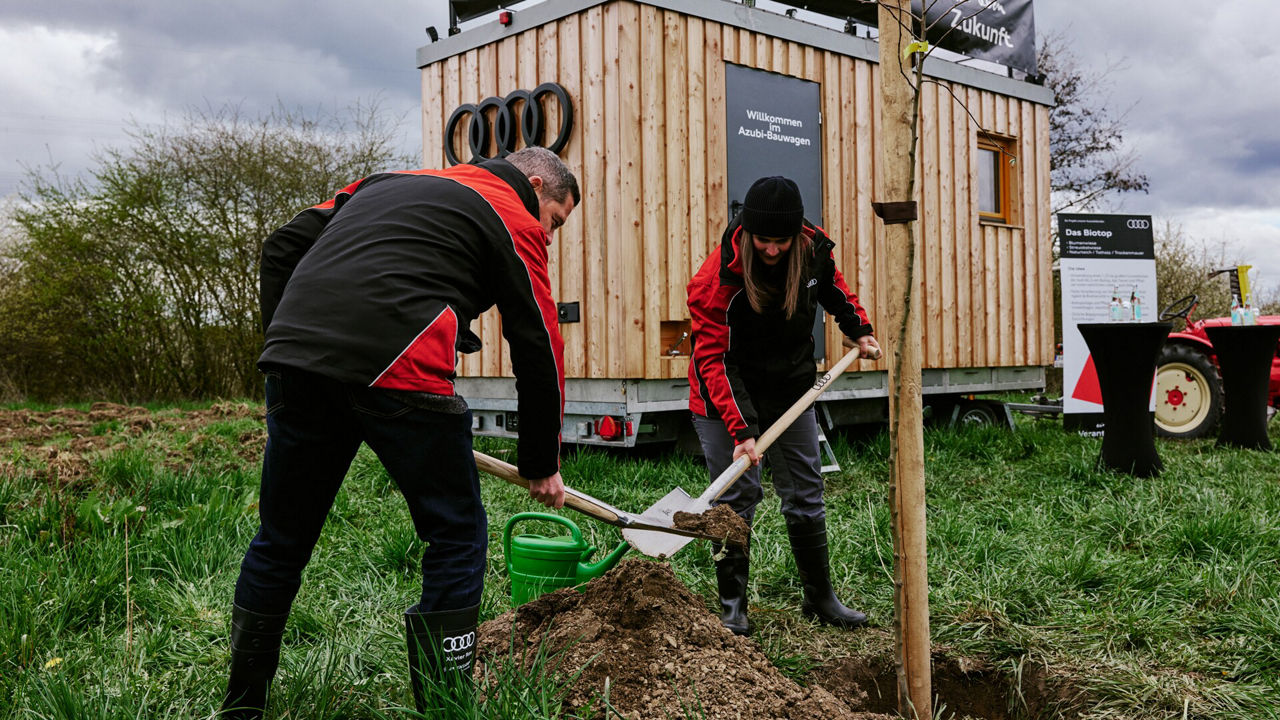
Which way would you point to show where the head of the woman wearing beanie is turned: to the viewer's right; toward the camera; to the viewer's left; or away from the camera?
toward the camera

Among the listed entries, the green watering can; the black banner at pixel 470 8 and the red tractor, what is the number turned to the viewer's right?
2

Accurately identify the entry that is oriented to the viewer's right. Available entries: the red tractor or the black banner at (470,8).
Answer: the red tractor

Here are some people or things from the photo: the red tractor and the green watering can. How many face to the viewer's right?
2

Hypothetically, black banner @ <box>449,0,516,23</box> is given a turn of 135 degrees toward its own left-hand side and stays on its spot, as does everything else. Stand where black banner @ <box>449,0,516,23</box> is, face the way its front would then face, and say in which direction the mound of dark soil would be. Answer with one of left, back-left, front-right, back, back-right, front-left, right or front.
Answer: right

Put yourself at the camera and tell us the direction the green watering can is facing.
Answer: facing to the right of the viewer

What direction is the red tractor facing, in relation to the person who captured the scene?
facing to the right of the viewer

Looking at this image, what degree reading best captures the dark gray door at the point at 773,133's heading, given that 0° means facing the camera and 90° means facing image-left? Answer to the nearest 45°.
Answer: approximately 315°

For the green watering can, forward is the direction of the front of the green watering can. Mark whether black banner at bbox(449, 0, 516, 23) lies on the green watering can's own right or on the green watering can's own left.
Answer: on the green watering can's own left

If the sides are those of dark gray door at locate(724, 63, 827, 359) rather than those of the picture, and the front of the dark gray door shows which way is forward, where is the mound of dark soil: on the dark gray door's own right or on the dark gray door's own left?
on the dark gray door's own right

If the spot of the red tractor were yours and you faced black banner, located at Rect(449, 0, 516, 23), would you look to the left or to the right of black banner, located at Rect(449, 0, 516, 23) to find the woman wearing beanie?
left

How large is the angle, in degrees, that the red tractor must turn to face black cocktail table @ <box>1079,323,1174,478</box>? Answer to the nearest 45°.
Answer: approximately 90° to its right

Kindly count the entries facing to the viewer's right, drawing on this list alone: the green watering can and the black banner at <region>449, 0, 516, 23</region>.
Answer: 1

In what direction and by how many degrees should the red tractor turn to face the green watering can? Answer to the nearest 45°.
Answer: approximately 90° to its right

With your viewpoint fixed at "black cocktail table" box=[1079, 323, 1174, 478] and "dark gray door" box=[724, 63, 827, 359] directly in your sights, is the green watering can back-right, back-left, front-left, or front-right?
front-left

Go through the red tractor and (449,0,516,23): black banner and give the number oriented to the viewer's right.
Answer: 1

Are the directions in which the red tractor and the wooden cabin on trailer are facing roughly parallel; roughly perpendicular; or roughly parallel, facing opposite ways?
roughly perpendicular

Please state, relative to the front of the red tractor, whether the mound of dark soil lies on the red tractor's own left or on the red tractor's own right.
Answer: on the red tractor's own right
